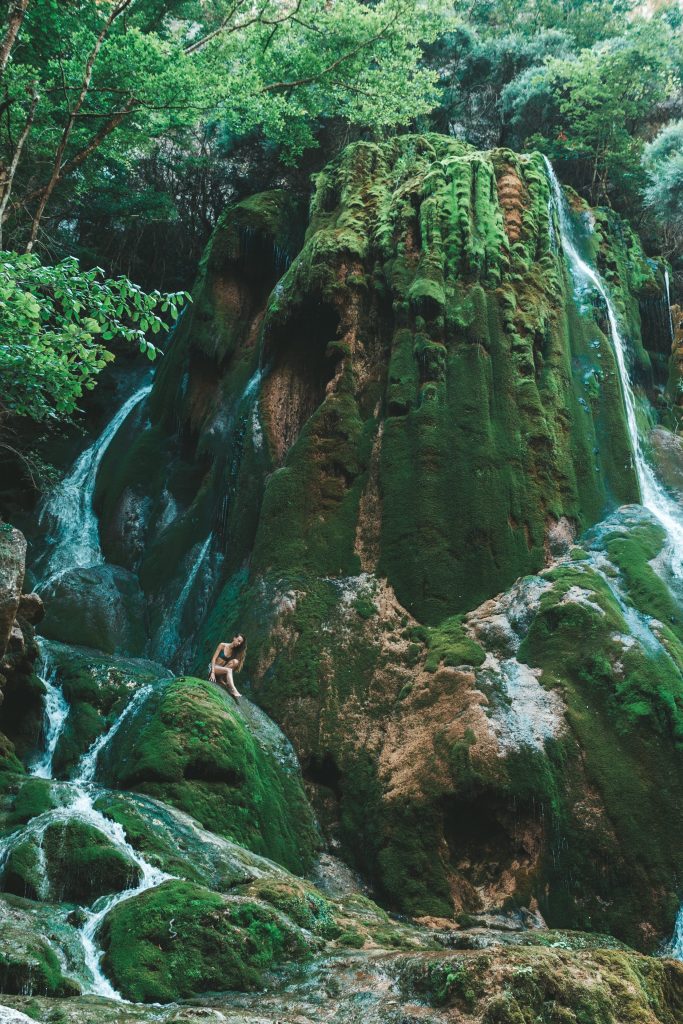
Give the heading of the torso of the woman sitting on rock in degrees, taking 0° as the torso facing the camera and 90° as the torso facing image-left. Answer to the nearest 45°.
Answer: approximately 315°

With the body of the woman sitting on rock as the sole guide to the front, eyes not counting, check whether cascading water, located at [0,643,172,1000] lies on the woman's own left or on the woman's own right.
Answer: on the woman's own right

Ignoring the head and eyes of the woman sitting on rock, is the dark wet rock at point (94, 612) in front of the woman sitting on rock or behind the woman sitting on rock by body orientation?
behind

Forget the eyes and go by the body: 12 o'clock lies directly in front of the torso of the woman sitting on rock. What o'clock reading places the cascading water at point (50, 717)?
The cascading water is roughly at 4 o'clock from the woman sitting on rock.
